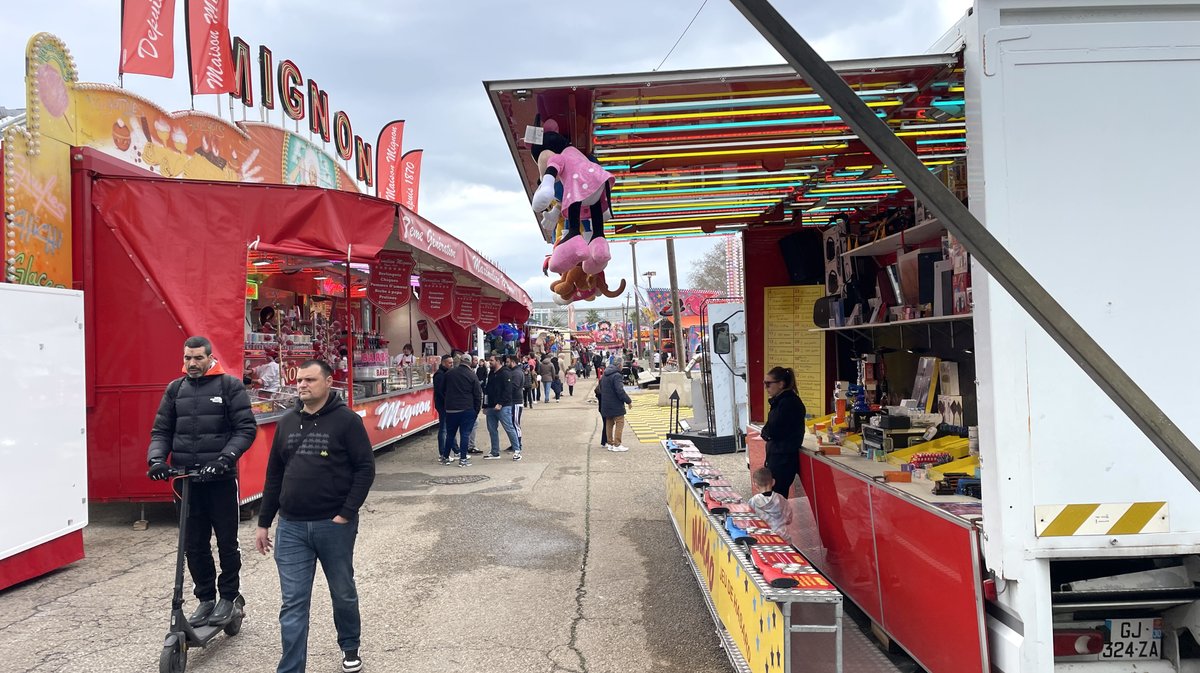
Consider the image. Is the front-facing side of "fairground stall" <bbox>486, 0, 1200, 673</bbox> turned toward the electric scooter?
yes

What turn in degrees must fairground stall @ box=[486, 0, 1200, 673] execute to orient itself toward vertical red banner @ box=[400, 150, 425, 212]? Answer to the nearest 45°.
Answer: approximately 45° to its right

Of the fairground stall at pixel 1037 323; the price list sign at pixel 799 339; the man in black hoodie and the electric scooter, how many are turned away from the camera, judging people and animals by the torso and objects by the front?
0

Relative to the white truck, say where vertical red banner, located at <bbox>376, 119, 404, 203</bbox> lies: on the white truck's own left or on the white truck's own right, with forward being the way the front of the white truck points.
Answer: on the white truck's own left

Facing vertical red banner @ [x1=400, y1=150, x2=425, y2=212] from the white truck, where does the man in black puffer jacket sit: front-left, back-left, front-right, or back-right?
front-left

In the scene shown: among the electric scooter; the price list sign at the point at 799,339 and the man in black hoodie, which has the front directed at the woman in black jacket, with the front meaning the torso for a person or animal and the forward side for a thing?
the price list sign

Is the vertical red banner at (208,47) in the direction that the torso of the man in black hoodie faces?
no

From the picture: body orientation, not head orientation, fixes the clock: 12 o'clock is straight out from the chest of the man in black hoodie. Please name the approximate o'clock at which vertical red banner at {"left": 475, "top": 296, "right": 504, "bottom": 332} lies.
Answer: The vertical red banner is roughly at 5 o'clock from the man in black hoodie.

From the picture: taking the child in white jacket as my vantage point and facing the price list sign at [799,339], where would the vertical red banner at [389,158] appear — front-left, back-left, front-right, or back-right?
front-left

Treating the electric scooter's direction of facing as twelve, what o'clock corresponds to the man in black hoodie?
The man in black hoodie is roughly at 9 o'clock from the electric scooter.

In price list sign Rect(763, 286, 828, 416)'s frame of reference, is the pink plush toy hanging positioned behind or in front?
in front

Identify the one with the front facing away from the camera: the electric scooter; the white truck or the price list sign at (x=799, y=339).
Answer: the white truck

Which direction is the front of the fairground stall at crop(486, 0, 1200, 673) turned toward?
to the viewer's left
